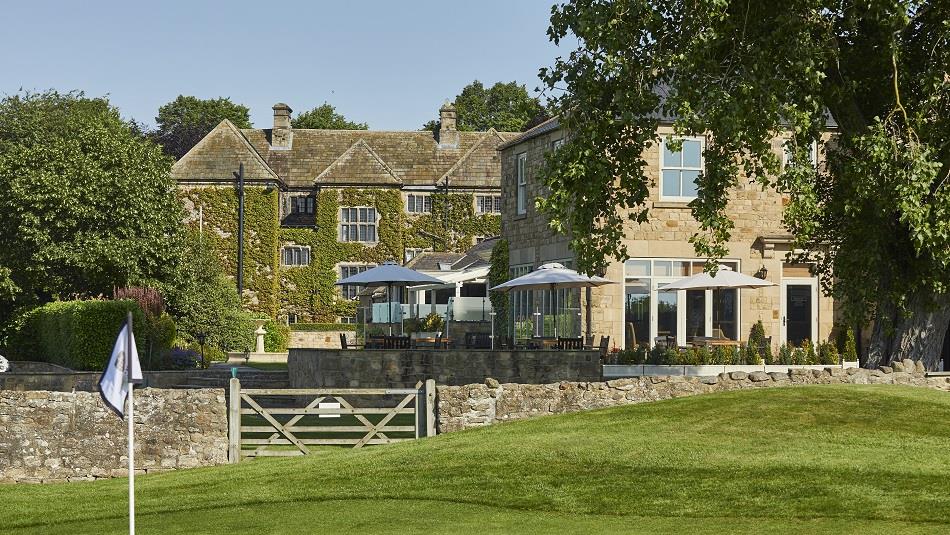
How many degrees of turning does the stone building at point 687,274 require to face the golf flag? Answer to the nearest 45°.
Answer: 0° — it already faces it

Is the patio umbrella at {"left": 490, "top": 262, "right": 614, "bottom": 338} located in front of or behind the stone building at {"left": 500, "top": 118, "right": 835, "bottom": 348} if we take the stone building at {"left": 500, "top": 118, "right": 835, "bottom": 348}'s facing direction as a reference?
in front

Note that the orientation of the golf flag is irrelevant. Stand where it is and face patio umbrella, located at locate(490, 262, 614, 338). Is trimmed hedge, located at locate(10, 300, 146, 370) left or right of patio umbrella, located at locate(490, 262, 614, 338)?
left

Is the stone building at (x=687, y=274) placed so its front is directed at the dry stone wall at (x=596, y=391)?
yes

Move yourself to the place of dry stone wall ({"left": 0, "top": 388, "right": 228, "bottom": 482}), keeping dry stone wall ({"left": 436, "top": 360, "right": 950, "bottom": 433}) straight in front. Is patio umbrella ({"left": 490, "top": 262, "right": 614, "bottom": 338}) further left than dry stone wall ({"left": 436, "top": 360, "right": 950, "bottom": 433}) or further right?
left

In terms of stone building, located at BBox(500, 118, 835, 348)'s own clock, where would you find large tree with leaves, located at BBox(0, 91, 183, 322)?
The large tree with leaves is roughly at 4 o'clock from the stone building.

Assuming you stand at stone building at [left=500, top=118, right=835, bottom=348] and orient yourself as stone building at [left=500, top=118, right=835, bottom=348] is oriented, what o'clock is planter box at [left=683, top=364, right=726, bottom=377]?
The planter box is roughly at 12 o'clock from the stone building.

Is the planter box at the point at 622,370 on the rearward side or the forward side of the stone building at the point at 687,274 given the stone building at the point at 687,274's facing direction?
on the forward side

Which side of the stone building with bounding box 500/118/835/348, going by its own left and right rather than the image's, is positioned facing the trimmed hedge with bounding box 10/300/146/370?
right

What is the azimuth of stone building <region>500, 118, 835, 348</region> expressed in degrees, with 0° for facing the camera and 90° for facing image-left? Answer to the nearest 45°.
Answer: approximately 0°

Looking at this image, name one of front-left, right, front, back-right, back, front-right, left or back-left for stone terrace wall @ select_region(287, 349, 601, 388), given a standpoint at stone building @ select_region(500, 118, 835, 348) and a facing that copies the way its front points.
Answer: front-right

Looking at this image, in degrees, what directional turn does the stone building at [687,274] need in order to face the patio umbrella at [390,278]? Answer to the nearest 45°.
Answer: approximately 90° to its right

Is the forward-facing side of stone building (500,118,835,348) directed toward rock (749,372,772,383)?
yes
